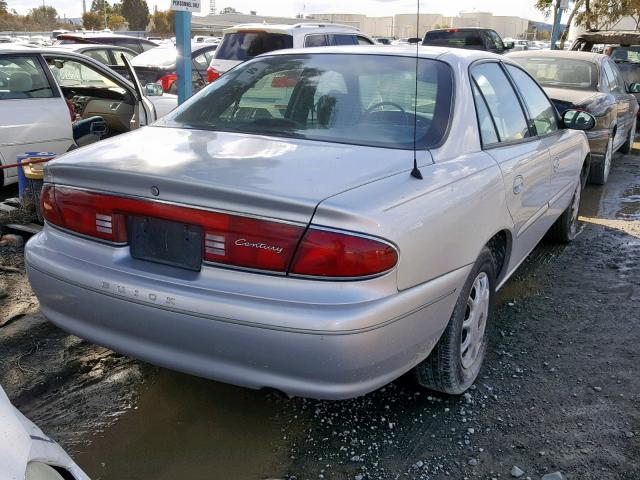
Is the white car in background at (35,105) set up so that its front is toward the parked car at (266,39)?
no

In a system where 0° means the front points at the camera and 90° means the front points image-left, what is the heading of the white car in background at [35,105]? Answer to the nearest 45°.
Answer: approximately 225°

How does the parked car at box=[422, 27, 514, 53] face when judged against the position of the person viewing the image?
facing away from the viewer and to the right of the viewer
